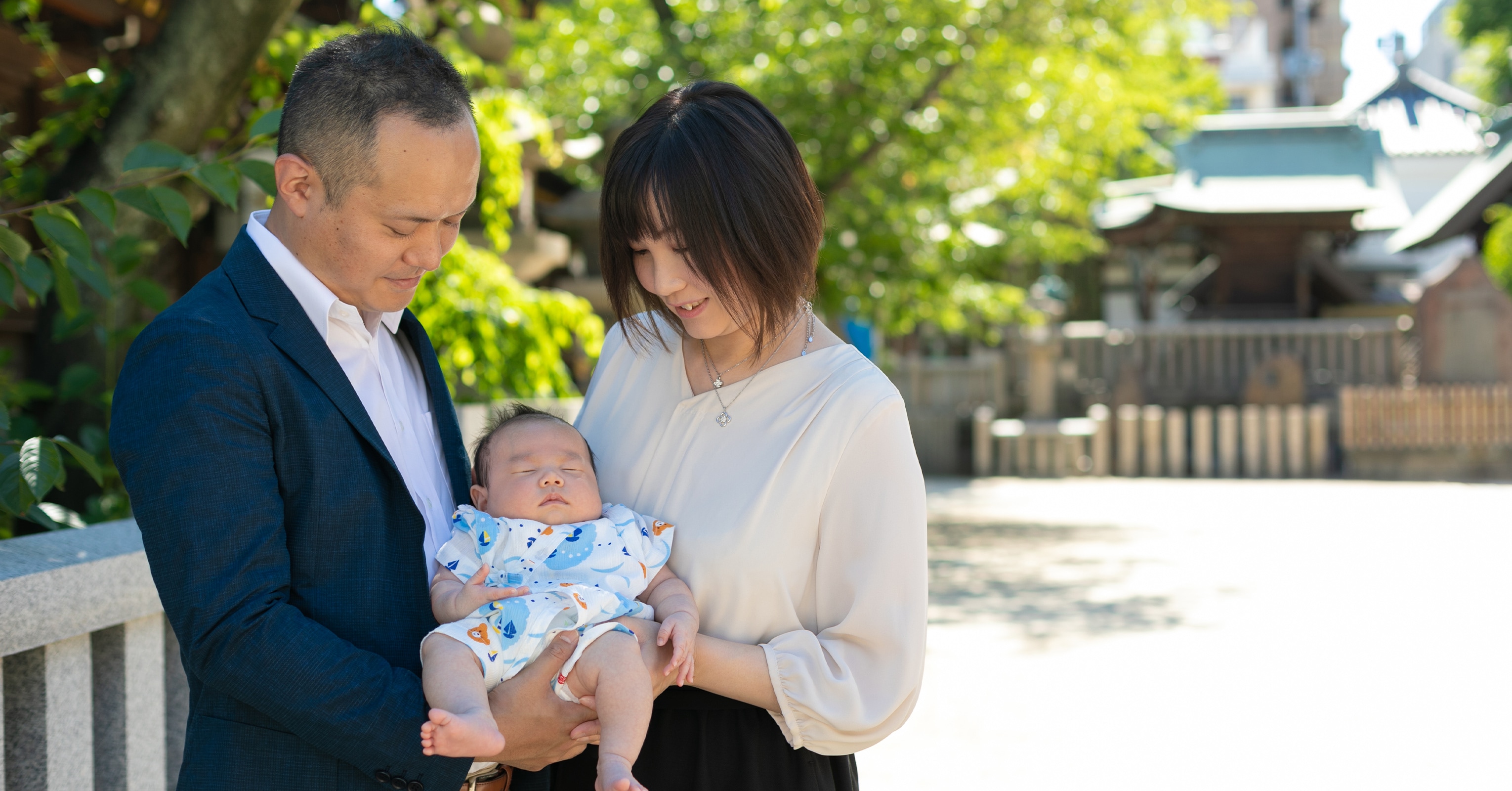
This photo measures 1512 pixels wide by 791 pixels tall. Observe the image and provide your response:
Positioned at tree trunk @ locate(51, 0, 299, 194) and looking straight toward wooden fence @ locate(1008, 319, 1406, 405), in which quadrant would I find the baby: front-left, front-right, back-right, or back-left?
back-right

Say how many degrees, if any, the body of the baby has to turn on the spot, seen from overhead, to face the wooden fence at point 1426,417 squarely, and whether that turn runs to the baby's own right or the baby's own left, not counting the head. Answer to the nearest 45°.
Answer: approximately 135° to the baby's own left

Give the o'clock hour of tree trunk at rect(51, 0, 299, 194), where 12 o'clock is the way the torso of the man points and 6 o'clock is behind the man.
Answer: The tree trunk is roughly at 7 o'clock from the man.

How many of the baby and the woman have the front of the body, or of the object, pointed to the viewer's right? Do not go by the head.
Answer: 0

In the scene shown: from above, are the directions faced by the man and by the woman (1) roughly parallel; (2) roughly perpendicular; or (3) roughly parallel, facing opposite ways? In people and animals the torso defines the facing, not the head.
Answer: roughly perpendicular

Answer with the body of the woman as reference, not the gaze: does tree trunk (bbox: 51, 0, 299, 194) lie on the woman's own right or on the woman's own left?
on the woman's own right

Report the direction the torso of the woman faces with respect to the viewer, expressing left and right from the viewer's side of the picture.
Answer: facing the viewer and to the left of the viewer

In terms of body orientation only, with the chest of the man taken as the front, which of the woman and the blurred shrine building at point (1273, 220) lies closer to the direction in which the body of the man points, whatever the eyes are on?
the woman

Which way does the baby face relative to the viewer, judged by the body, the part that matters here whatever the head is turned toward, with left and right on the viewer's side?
facing the viewer

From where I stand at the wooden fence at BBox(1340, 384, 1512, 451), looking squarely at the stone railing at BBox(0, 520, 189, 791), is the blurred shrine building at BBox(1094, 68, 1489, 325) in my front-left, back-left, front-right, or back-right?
back-right

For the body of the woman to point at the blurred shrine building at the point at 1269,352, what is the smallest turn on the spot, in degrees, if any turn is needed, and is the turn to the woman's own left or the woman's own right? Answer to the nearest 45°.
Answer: approximately 180°

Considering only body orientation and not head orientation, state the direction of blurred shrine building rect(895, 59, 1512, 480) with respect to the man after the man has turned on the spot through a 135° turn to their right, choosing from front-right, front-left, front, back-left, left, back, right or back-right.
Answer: back-right

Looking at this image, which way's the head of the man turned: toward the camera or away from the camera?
toward the camera

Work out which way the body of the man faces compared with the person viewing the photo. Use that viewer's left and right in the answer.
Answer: facing the viewer and to the right of the viewer
